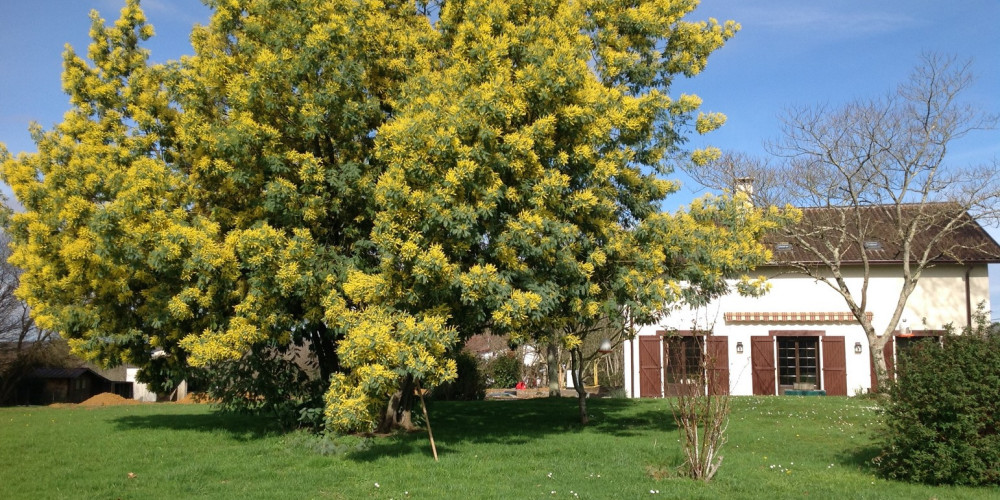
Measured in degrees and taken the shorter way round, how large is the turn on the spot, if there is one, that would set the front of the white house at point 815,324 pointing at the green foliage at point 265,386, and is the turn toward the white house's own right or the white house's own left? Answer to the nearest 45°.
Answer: approximately 45° to the white house's own right

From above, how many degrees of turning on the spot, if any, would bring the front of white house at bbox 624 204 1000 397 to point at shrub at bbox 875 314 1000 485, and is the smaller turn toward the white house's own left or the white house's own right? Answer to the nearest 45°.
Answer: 0° — it already faces it

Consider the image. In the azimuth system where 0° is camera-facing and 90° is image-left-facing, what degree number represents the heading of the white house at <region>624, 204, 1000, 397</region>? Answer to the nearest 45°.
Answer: approximately 0°

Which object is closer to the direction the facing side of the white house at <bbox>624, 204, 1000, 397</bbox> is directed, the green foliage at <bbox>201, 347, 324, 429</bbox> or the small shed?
the green foliage

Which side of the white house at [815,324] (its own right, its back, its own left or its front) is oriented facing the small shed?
right

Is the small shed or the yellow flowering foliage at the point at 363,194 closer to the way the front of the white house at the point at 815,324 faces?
the yellow flowering foliage
